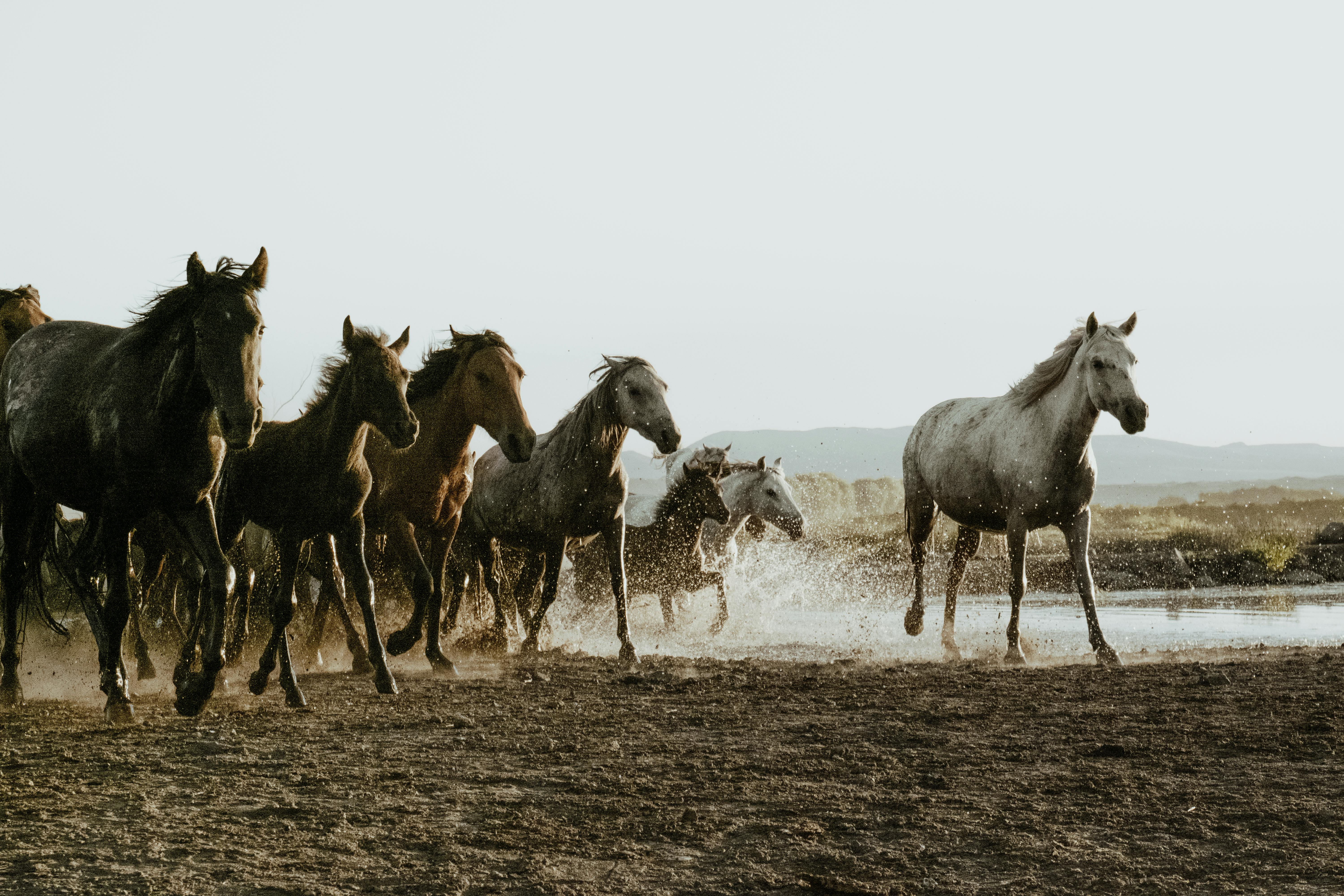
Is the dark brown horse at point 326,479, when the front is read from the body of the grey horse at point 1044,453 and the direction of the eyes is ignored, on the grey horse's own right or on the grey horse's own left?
on the grey horse's own right
